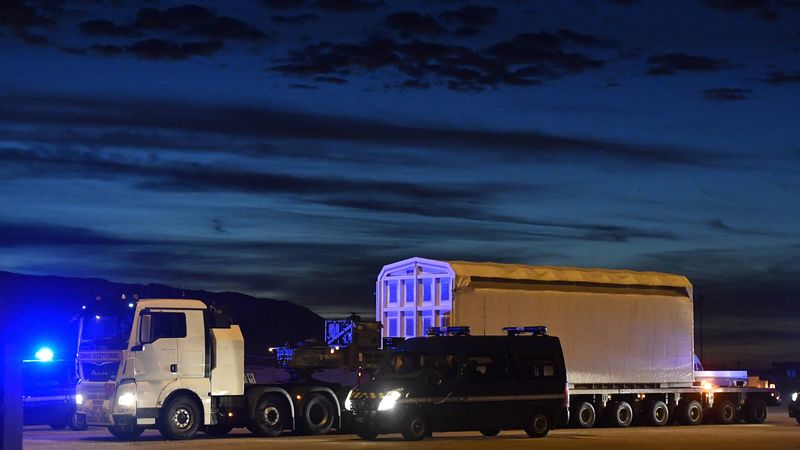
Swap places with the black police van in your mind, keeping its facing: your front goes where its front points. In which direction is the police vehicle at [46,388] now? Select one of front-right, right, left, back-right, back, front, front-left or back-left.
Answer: front-right

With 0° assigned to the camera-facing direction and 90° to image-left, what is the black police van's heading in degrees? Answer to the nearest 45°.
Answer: approximately 45°
